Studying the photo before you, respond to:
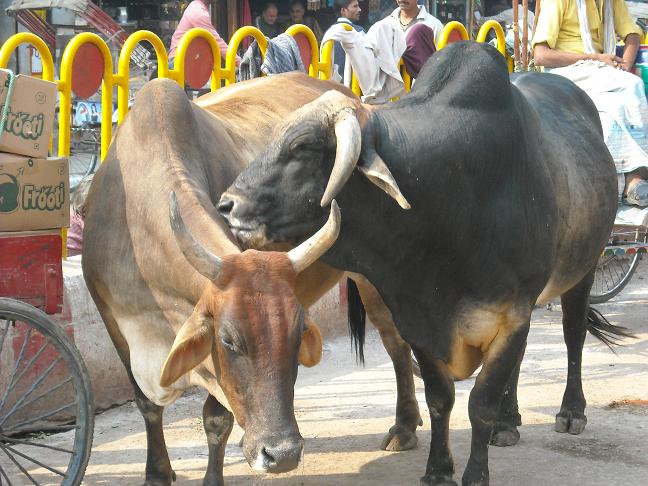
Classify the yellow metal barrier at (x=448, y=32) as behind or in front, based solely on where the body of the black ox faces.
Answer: behind

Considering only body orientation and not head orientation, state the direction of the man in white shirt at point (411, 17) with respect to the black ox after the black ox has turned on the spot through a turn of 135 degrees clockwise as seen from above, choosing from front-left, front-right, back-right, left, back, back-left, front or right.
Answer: front

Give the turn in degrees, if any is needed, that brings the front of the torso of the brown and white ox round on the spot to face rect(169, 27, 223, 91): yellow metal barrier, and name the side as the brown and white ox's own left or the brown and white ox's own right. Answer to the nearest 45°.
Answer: approximately 135° to the brown and white ox's own right

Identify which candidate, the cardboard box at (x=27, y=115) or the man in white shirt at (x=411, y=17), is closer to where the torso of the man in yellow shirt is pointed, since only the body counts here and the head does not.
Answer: the cardboard box

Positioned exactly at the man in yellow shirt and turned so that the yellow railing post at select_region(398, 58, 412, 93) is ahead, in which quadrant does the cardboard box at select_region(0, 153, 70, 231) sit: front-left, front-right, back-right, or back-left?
front-left

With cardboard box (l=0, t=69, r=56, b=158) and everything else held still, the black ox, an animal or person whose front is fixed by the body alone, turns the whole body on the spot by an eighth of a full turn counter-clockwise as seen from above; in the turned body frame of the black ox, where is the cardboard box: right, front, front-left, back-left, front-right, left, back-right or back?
right

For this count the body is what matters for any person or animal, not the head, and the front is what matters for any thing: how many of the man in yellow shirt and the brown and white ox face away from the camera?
0

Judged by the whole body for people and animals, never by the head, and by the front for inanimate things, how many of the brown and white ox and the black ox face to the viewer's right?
0

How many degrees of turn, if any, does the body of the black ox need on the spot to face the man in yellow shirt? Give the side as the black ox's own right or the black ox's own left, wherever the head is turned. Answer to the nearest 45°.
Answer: approximately 135° to the black ox's own right

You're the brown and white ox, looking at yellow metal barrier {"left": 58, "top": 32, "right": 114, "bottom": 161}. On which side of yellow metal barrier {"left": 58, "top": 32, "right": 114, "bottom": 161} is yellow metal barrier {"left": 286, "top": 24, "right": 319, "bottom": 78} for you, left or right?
right
